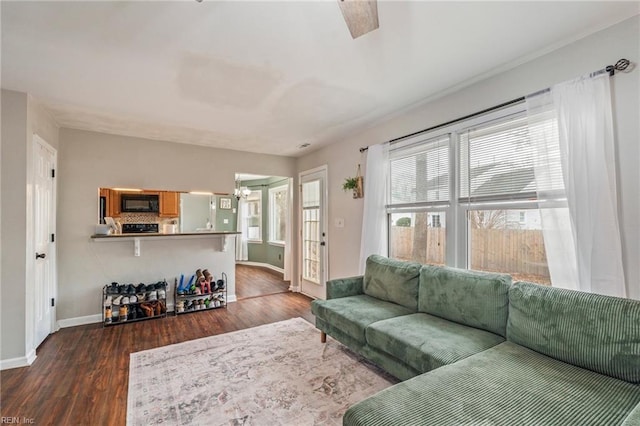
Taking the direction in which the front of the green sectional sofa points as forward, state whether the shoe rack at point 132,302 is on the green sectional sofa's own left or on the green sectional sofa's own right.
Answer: on the green sectional sofa's own right

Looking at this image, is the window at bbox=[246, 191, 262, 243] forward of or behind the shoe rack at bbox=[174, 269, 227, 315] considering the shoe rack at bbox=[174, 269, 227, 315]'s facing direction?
behind

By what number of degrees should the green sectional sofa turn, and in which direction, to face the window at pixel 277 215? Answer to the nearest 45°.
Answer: approximately 90° to its right

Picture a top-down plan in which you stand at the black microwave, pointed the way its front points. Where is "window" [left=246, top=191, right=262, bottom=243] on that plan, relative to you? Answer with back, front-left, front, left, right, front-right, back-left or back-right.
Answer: back-left

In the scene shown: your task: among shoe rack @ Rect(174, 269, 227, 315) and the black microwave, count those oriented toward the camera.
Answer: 2

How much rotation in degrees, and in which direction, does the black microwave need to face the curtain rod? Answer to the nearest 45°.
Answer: approximately 45° to its left

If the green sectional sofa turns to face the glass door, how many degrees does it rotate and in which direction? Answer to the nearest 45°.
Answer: approximately 90° to its right

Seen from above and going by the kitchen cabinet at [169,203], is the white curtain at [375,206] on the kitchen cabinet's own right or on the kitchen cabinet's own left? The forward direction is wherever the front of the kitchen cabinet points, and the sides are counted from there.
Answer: on the kitchen cabinet's own left

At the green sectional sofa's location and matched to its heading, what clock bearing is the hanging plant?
The hanging plant is roughly at 3 o'clock from the green sectional sofa.
